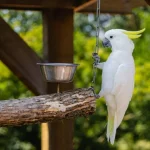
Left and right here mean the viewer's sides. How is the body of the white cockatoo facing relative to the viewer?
facing to the left of the viewer

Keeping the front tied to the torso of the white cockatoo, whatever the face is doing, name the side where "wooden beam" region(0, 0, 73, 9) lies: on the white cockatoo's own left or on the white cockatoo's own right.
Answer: on the white cockatoo's own right

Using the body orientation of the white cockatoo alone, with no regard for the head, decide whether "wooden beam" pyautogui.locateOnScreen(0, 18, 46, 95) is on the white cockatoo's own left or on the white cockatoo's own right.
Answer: on the white cockatoo's own right

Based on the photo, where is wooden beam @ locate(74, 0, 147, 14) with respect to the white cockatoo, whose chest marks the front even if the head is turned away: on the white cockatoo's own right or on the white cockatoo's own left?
on the white cockatoo's own right

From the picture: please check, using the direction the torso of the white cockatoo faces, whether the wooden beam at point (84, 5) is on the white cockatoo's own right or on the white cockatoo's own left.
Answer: on the white cockatoo's own right
